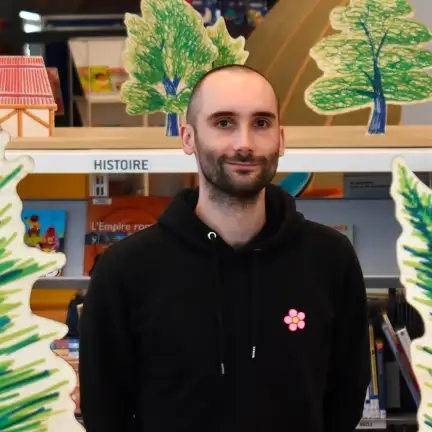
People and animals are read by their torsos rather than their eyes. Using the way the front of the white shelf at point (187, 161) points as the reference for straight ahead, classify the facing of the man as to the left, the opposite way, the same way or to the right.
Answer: the same way

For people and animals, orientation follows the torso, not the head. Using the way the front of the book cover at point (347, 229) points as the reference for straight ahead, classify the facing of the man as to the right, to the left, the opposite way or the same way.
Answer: the same way

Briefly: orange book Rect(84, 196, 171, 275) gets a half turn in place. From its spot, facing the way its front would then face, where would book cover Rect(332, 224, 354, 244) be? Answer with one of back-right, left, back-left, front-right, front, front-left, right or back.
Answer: right

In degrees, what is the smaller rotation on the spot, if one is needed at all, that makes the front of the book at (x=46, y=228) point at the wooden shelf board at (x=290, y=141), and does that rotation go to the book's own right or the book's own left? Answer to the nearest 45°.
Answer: approximately 45° to the book's own left

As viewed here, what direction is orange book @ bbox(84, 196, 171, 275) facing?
toward the camera

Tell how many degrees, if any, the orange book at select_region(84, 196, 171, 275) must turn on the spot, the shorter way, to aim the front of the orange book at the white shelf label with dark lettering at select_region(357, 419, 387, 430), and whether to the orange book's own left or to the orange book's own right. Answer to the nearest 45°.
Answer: approximately 45° to the orange book's own left

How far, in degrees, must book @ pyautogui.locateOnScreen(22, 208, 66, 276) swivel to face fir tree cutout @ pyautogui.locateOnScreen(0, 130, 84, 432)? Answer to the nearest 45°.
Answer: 0° — it already faces it

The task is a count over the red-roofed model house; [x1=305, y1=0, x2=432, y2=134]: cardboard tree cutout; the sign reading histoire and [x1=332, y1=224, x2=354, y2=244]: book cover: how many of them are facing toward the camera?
4

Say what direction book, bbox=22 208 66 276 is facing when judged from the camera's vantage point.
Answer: facing the viewer

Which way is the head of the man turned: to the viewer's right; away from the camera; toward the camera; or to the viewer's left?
toward the camera

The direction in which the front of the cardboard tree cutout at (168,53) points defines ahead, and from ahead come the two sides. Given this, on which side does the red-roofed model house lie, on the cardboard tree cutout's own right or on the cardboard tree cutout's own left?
on the cardboard tree cutout's own right

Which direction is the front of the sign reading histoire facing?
toward the camera

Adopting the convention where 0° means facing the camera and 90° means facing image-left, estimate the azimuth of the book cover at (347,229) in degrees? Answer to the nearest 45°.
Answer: approximately 0°
